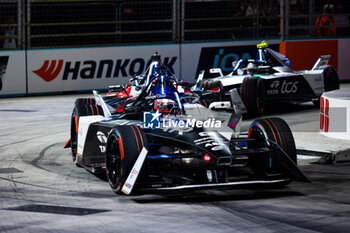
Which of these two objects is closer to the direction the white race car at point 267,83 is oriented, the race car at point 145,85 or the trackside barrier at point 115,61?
the race car

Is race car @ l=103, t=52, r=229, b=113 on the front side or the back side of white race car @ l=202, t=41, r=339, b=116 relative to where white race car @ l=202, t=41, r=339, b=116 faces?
on the front side

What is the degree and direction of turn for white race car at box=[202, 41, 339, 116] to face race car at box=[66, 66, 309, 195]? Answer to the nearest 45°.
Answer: approximately 45° to its left

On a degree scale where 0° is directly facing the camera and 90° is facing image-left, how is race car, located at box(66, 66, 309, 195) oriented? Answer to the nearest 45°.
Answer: approximately 315°

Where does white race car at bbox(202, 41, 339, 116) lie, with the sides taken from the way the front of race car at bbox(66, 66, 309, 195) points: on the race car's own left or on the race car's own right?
on the race car's own left
